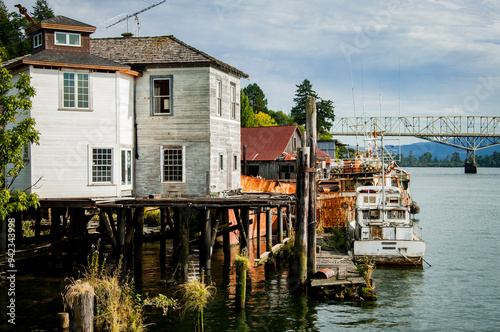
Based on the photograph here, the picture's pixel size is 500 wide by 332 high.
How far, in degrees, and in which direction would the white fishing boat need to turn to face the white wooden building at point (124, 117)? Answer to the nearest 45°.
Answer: approximately 135° to its left

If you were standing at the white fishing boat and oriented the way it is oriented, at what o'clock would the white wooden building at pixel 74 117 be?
The white wooden building is roughly at 8 o'clock from the white fishing boat.

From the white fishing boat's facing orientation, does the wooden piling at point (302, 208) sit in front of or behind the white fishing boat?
behind

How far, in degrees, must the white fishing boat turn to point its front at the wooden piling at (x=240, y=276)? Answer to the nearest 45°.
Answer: approximately 135° to its left

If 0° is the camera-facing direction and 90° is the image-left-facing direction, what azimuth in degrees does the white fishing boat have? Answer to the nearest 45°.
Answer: approximately 180°
